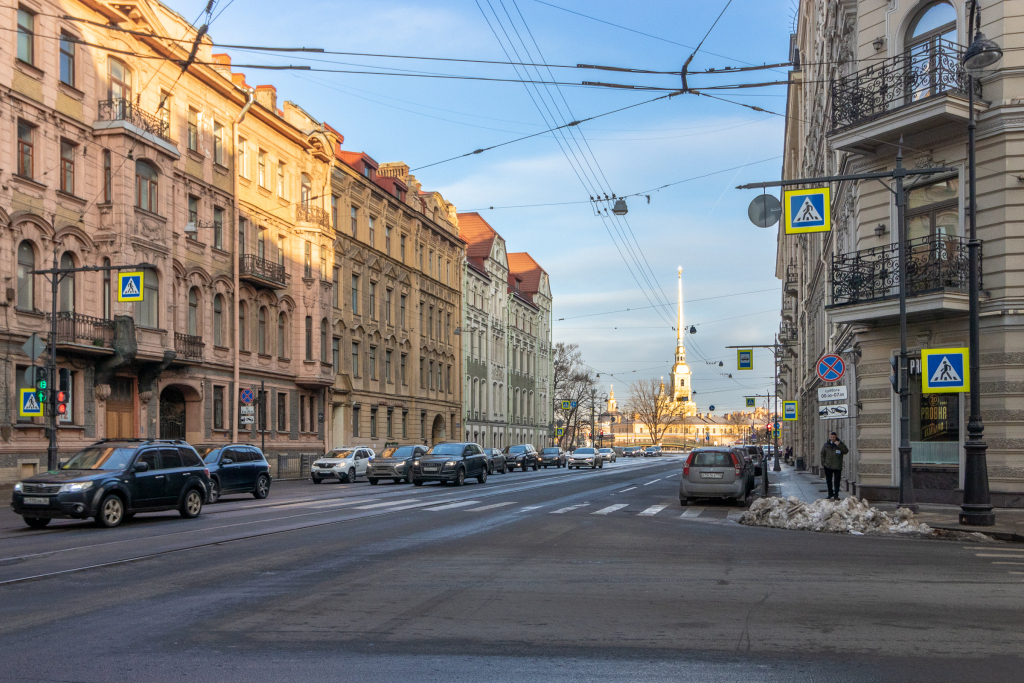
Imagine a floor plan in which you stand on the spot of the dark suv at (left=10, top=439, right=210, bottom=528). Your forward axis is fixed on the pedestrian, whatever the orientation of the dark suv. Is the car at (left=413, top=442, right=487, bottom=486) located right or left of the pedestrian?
left

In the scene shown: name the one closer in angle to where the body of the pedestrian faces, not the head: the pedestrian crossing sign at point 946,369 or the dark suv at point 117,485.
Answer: the pedestrian crossing sign

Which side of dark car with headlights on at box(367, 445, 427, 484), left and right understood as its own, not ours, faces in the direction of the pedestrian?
left

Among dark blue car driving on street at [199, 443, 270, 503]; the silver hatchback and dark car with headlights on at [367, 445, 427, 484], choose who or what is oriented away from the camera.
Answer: the silver hatchback

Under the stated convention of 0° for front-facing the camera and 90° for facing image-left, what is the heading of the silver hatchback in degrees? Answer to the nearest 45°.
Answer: approximately 180°
